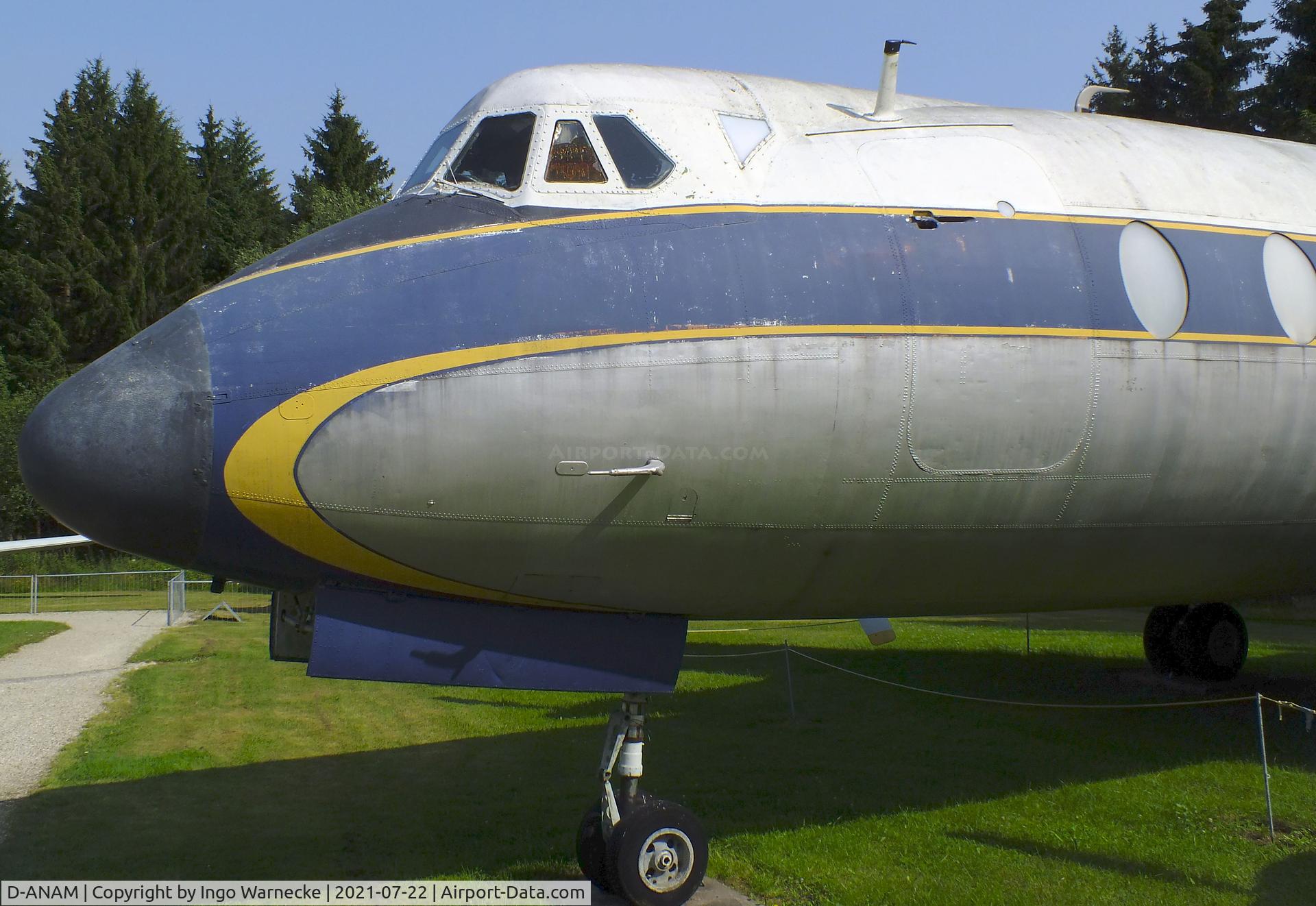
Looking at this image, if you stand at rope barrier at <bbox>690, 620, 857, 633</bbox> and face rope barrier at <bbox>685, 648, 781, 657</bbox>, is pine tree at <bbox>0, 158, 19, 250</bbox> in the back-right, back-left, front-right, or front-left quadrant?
back-right

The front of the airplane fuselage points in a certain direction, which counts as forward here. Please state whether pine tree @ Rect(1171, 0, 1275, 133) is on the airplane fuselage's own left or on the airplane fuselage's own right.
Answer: on the airplane fuselage's own right

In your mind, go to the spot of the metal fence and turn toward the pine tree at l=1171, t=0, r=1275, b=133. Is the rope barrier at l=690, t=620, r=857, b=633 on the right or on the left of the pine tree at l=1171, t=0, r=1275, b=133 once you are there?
right

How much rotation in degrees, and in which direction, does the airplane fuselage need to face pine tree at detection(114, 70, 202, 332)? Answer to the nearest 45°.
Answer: approximately 45° to its right

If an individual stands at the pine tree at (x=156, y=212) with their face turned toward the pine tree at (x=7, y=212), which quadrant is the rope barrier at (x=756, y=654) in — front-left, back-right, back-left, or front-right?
back-left

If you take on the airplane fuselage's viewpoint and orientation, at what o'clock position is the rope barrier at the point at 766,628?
The rope barrier is roughly at 3 o'clock from the airplane fuselage.

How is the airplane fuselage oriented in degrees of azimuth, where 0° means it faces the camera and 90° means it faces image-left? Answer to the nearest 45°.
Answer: approximately 90°

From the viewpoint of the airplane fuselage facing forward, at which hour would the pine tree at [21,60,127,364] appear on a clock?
The pine tree is roughly at 2 o'clock from the airplane fuselage.

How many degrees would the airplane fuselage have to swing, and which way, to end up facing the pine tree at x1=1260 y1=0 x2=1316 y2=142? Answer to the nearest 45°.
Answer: approximately 135° to its right

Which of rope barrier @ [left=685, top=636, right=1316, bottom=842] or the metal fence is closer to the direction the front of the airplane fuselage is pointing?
the metal fence

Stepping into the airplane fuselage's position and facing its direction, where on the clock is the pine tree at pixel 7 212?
The pine tree is roughly at 2 o'clock from the airplane fuselage.

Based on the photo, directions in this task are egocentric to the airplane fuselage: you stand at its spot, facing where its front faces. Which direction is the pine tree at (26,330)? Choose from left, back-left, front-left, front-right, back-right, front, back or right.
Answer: front-right
